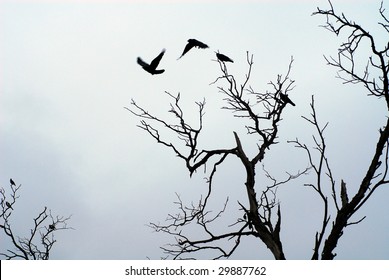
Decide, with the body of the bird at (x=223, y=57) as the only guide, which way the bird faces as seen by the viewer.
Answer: to the viewer's left

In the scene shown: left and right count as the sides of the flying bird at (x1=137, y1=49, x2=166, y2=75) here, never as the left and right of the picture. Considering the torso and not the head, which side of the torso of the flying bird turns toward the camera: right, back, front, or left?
left

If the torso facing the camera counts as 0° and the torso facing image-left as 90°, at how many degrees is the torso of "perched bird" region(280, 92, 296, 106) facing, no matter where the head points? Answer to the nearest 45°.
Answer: approximately 90°

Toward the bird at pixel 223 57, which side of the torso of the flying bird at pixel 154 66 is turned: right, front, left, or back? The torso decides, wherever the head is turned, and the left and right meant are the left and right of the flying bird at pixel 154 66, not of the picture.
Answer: back

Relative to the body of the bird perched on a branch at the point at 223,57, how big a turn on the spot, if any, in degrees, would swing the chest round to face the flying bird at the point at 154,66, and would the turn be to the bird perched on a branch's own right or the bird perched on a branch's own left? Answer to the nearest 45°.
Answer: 0° — it already faces it
